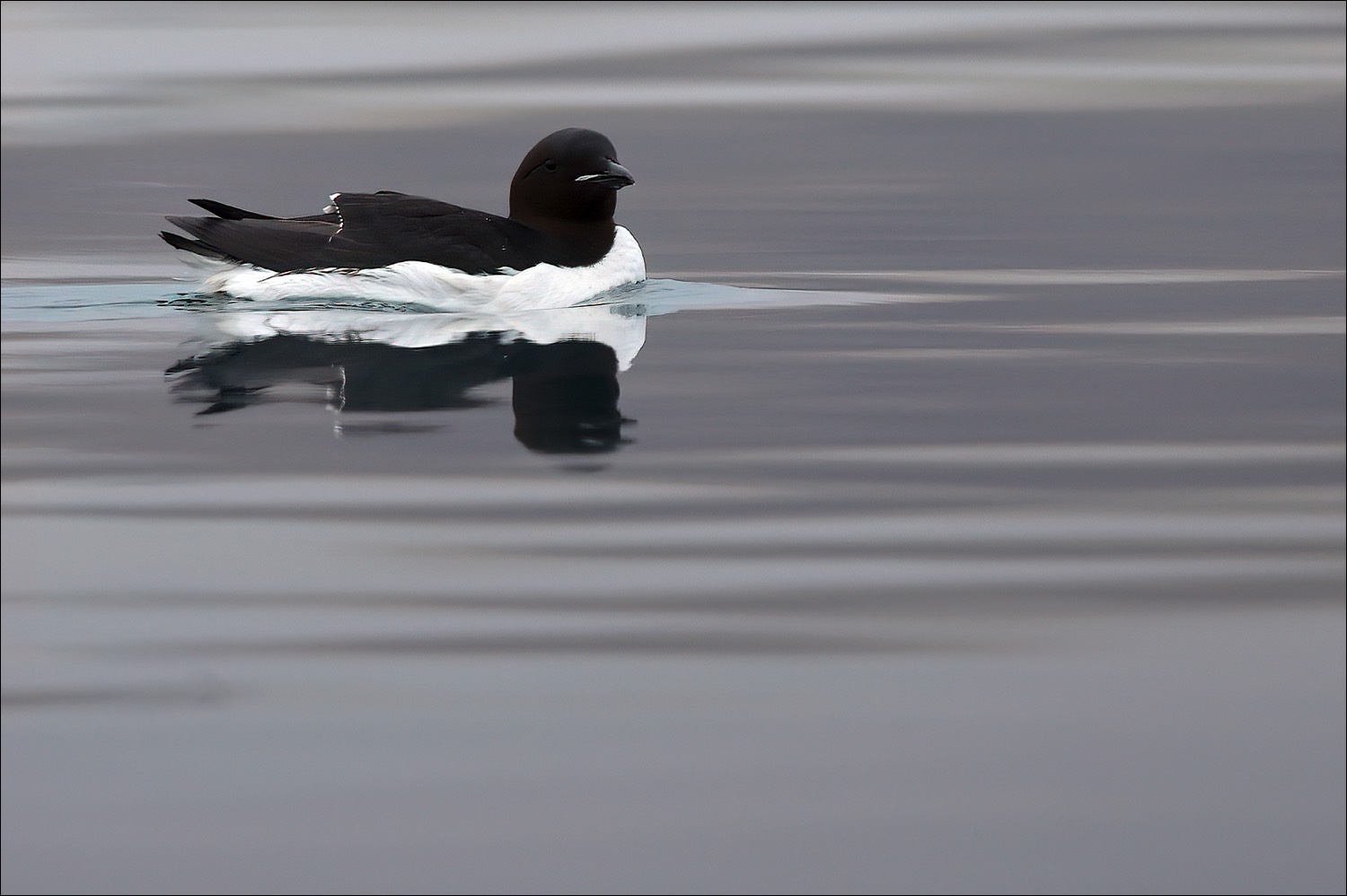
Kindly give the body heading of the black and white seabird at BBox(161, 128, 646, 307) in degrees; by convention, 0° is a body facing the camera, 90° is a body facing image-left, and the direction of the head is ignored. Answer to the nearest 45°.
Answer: approximately 270°
